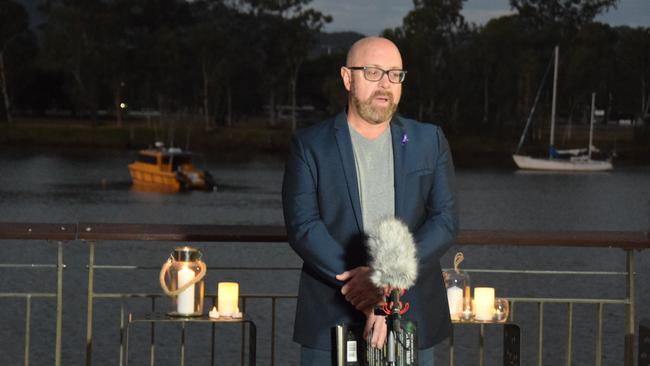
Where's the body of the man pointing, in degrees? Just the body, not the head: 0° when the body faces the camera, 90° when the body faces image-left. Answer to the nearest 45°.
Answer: approximately 0°

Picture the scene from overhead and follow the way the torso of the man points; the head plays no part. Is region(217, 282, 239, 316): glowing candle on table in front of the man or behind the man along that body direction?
behind

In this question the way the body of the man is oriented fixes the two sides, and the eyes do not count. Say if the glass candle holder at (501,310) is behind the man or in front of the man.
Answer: behind

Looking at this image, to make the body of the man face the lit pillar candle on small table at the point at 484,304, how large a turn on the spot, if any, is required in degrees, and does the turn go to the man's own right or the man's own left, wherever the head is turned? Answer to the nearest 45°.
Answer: approximately 135° to the man's own left
